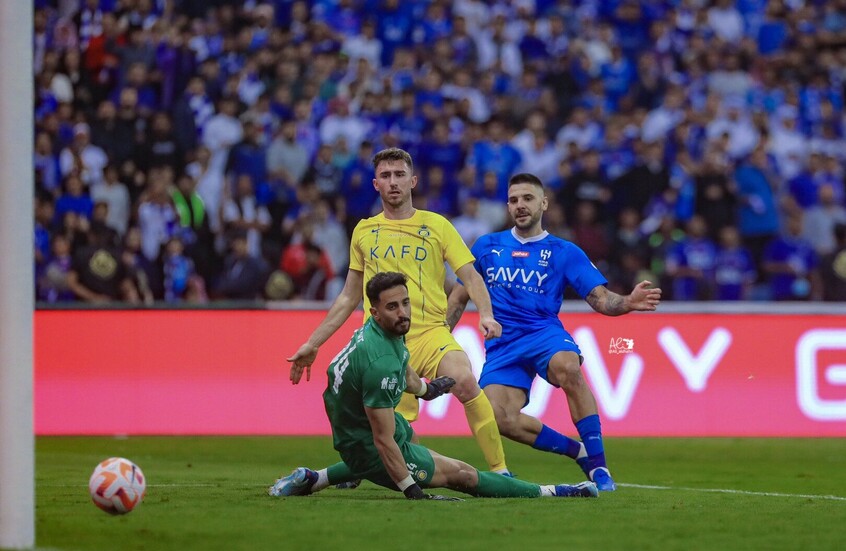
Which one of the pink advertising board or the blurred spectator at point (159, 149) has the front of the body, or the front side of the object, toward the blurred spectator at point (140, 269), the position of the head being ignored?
the blurred spectator at point (159, 149)

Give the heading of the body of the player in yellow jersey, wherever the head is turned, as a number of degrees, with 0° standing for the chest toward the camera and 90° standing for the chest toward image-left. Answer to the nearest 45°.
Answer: approximately 0°

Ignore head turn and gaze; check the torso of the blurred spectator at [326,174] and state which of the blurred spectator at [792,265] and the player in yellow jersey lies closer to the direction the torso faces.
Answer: the player in yellow jersey

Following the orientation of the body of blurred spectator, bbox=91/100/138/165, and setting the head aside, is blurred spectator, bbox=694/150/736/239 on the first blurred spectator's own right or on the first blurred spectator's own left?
on the first blurred spectator's own left

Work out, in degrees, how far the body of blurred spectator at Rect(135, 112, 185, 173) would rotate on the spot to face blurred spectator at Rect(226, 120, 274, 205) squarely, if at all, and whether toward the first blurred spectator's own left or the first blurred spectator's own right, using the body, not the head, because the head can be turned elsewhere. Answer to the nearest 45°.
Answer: approximately 90° to the first blurred spectator's own left

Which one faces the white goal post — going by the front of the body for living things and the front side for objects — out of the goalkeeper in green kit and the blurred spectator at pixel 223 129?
the blurred spectator

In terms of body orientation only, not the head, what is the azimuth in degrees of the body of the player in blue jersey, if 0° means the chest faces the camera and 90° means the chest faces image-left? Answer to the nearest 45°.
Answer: approximately 0°

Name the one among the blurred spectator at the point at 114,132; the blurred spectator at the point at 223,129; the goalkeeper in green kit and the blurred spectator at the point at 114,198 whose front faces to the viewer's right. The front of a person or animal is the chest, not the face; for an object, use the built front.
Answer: the goalkeeper in green kit

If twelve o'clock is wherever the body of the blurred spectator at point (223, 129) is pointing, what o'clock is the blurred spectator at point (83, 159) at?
the blurred spectator at point (83, 159) is roughly at 2 o'clock from the blurred spectator at point (223, 129).

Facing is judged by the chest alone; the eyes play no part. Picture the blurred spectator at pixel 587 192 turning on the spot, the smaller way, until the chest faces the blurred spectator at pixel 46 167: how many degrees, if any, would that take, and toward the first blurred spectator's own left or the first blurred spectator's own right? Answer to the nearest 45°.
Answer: approximately 90° to the first blurred spectator's own right
